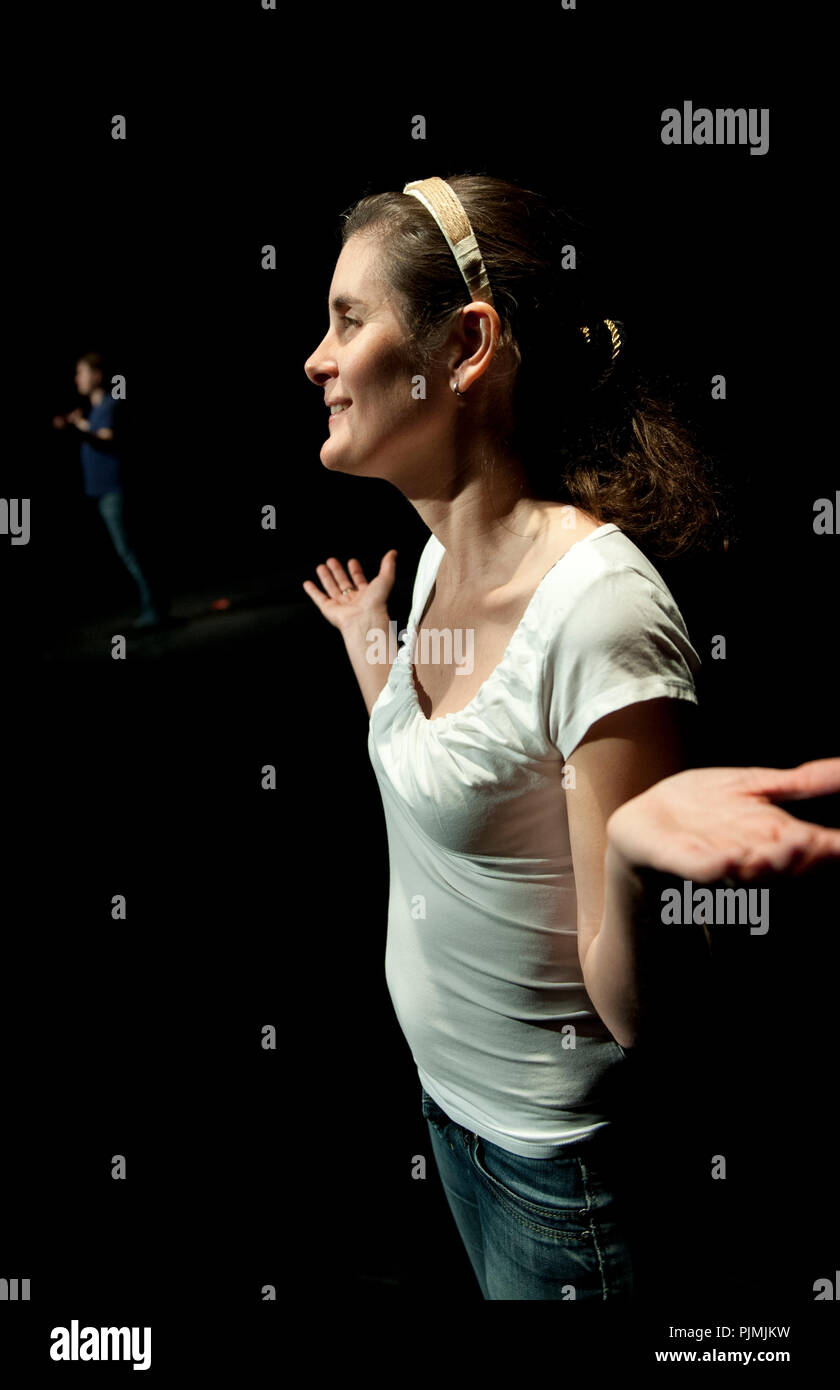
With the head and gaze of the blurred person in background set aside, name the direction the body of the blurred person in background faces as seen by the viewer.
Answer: to the viewer's left

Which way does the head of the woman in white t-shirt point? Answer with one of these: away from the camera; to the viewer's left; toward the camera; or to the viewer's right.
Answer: to the viewer's left

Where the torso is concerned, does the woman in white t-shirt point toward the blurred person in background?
no

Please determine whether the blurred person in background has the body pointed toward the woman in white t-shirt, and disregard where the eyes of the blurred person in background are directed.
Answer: no

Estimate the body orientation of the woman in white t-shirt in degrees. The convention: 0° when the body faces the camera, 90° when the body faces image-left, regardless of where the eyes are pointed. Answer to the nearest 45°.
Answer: approximately 45°
